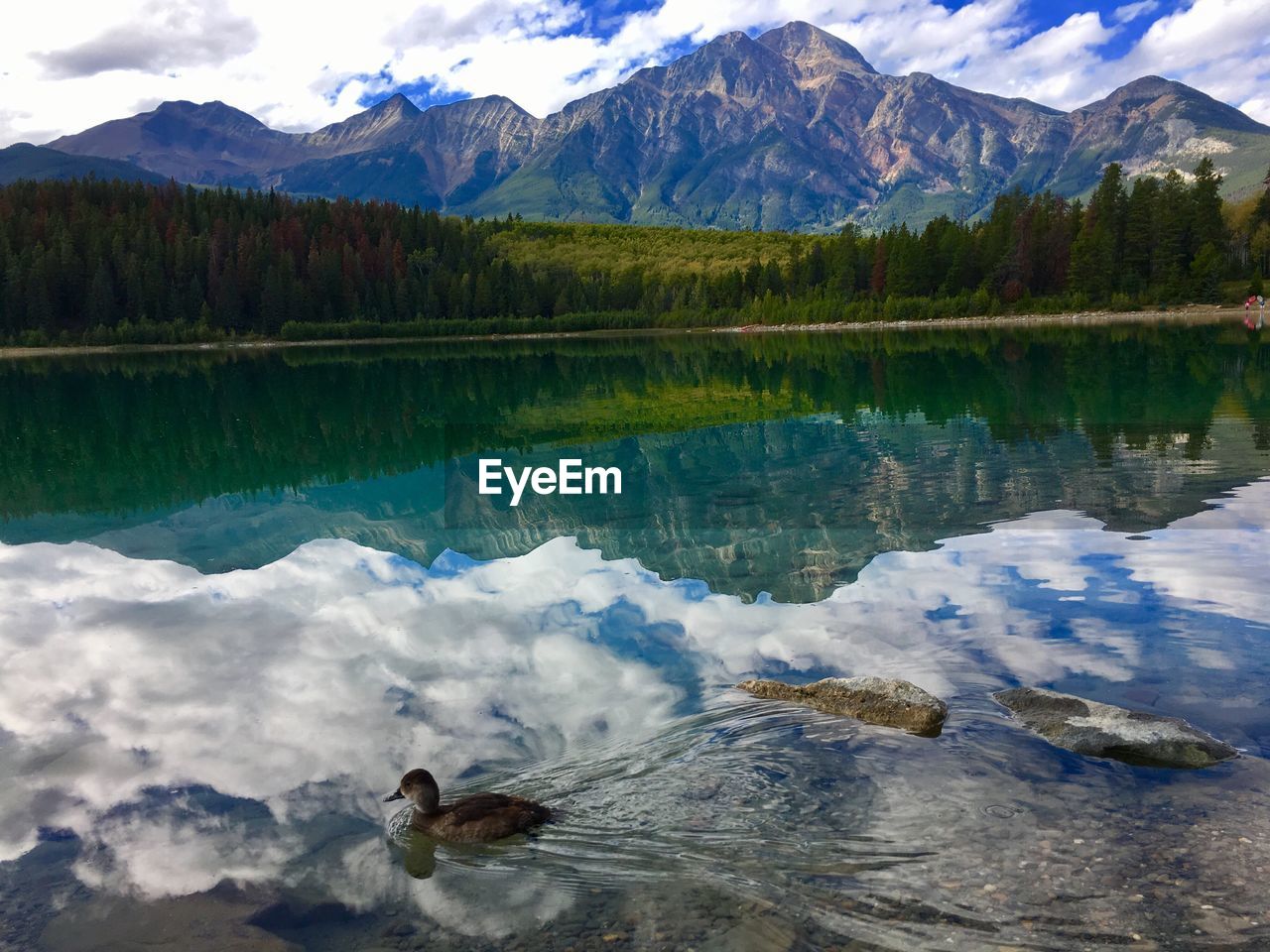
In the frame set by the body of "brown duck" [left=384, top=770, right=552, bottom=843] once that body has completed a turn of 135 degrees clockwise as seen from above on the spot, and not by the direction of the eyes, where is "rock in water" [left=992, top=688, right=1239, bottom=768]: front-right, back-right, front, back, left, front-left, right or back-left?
front-right

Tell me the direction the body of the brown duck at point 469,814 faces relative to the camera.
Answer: to the viewer's left

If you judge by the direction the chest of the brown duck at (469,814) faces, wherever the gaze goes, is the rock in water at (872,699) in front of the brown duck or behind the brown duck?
behind
